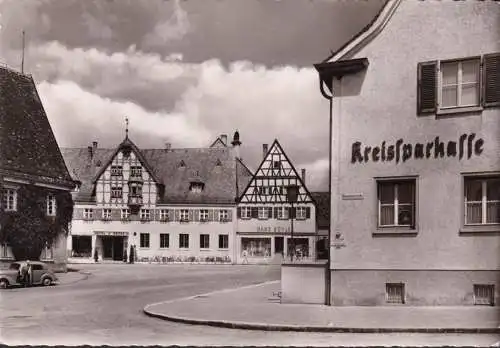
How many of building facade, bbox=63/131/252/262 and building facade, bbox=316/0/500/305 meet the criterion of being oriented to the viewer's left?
0

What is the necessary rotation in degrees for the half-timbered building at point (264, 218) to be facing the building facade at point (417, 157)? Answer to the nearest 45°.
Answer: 0° — it already faces it

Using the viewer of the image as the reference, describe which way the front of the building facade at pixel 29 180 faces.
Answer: facing the viewer and to the right of the viewer

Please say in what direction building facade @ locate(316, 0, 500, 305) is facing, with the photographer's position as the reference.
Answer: facing the viewer

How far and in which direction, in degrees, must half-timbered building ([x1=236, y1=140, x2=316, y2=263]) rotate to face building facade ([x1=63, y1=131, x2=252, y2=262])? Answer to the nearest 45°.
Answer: approximately 45° to its right

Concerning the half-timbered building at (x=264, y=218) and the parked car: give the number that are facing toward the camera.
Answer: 1

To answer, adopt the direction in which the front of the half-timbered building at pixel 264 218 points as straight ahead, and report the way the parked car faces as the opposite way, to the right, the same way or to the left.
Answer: to the right

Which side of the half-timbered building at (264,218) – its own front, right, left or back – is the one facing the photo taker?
front

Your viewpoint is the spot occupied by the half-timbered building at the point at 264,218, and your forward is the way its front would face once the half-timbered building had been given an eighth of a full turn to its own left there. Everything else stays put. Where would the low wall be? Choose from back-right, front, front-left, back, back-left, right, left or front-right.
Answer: front-right

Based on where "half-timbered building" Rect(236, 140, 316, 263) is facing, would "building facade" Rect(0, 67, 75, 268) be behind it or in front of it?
in front

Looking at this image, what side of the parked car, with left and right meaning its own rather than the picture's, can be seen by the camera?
left

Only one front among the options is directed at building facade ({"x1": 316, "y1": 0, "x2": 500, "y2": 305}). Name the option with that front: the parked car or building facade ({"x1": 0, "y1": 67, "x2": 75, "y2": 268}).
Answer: building facade ({"x1": 0, "y1": 67, "x2": 75, "y2": 268})
